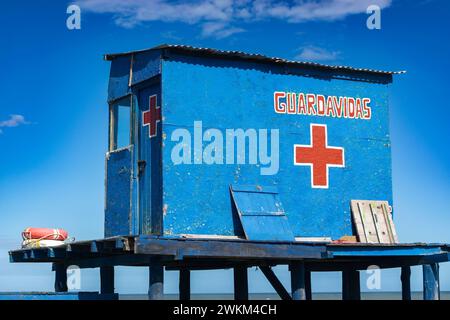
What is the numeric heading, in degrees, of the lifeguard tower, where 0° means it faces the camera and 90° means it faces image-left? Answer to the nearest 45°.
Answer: approximately 45°
